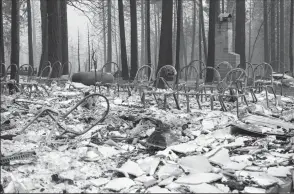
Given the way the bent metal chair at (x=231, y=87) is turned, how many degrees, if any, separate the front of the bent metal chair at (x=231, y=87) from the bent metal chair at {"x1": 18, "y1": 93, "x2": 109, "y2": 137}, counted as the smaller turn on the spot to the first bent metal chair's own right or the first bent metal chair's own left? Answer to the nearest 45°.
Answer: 0° — it already faces it

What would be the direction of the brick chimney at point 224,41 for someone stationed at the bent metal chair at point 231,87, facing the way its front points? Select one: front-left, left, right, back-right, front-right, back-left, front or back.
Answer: back-right

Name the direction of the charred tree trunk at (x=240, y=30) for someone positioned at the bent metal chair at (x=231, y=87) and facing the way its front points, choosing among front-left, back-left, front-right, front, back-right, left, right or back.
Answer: back-right

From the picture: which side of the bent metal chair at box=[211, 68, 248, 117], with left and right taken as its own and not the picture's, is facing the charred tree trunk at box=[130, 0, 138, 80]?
right

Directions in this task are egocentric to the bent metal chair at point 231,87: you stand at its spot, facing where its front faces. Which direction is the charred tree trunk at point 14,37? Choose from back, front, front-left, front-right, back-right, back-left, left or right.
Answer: front-right

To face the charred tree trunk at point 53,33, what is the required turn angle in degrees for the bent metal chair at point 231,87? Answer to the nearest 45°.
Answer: approximately 90° to its right

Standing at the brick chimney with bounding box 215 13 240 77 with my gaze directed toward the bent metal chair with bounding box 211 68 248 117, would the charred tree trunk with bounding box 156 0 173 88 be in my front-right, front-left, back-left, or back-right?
front-right

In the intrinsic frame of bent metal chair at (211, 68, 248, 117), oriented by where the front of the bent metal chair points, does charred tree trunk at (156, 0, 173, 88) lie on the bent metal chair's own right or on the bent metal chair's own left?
on the bent metal chair's own right

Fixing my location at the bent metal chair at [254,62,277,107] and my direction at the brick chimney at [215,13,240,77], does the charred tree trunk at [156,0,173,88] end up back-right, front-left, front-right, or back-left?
front-left
